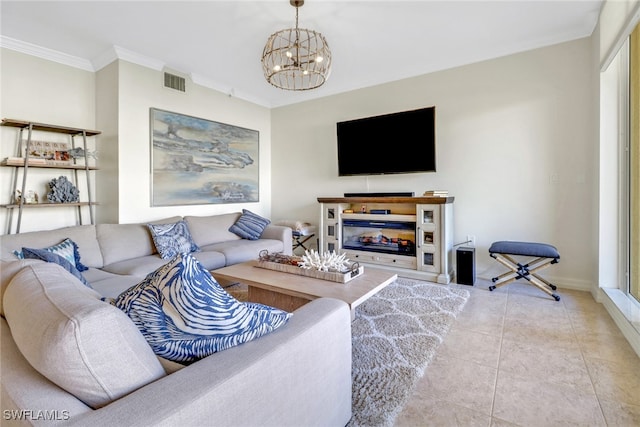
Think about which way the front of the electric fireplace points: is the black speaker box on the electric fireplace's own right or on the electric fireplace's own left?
on the electric fireplace's own left

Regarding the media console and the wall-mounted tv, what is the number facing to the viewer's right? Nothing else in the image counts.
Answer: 0

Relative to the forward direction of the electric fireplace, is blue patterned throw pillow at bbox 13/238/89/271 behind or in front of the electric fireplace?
in front

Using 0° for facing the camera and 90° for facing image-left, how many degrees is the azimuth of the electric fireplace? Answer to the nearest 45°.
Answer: approximately 45°

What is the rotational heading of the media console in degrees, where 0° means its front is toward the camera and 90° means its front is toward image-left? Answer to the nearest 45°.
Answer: approximately 45°

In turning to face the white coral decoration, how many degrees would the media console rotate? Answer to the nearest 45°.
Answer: approximately 45° to its left

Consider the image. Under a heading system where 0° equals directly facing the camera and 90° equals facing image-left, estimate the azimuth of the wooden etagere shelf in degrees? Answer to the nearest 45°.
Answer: approximately 315°

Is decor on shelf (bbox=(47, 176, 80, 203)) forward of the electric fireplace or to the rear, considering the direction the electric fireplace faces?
forward

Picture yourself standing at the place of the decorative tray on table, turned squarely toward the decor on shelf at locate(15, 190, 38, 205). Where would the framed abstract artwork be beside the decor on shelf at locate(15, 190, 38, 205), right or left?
right
